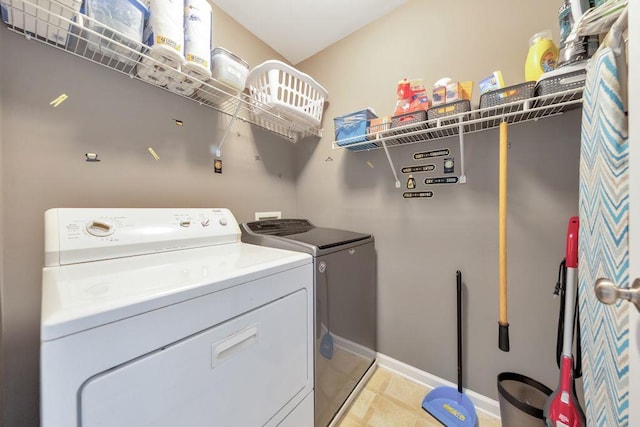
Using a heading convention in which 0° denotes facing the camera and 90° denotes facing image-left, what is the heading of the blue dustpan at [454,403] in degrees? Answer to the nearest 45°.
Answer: approximately 45°

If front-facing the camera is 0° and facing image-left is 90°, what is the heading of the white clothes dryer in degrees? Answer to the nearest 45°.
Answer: approximately 315°
